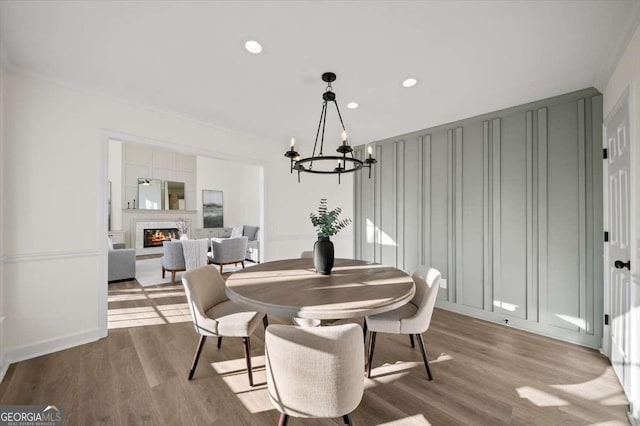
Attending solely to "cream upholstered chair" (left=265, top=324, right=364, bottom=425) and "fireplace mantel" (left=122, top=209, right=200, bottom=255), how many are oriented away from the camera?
1

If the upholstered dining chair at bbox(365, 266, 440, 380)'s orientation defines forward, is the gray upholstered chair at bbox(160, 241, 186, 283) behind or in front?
in front

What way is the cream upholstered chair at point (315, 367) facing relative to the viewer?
away from the camera

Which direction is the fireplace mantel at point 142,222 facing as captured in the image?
toward the camera

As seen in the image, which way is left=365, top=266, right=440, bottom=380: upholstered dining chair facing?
to the viewer's left

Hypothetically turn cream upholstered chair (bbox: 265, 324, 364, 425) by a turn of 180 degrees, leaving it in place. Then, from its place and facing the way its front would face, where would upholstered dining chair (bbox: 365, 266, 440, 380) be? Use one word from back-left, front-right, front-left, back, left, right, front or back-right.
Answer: back-left

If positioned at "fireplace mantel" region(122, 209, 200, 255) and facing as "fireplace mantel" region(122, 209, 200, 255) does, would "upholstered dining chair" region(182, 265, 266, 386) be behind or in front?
in front

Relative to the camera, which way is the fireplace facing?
toward the camera

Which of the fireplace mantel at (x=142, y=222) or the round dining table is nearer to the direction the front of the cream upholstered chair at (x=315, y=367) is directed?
the round dining table

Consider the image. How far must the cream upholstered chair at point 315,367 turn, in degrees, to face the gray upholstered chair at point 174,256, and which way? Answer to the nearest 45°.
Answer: approximately 45° to its left

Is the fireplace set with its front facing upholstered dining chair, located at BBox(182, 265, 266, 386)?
yes

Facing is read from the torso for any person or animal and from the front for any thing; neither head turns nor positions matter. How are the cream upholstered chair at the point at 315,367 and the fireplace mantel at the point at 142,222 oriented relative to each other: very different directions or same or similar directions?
very different directions
